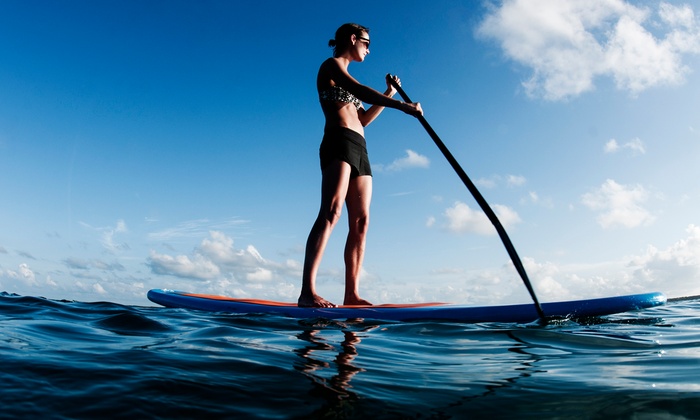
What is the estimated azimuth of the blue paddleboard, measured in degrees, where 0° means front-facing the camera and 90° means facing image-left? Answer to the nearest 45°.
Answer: approximately 270°

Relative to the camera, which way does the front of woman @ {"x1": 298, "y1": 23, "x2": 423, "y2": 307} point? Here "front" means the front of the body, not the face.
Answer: to the viewer's right

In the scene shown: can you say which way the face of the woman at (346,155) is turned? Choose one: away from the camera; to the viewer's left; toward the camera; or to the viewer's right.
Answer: to the viewer's right
